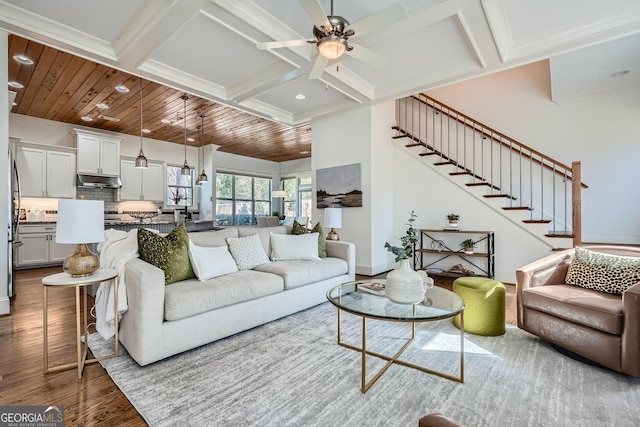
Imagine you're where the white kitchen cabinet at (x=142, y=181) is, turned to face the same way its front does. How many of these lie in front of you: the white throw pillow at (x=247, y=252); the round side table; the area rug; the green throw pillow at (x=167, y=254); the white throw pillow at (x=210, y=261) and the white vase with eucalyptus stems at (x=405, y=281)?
6

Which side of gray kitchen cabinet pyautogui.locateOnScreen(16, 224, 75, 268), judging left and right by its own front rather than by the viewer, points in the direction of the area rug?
front

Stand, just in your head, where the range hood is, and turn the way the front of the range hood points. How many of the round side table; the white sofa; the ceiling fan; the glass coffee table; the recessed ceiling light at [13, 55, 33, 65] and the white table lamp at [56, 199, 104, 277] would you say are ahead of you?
6

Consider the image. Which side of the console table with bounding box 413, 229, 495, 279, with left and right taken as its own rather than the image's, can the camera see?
front

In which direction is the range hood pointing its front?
toward the camera

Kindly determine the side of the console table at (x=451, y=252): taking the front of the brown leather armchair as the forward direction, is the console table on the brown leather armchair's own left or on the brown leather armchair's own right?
on the brown leather armchair's own right

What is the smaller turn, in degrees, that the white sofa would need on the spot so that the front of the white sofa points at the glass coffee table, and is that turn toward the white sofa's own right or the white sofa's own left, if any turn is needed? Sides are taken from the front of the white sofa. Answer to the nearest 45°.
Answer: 0° — it already faces it

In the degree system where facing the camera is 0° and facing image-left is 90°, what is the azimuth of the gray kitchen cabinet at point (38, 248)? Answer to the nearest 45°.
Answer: approximately 0°

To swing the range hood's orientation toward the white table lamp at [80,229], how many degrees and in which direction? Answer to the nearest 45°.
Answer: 0° — it already faces it

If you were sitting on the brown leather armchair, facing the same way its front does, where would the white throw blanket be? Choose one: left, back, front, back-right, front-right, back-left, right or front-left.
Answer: front

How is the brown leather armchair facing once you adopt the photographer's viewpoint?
facing the viewer and to the left of the viewer

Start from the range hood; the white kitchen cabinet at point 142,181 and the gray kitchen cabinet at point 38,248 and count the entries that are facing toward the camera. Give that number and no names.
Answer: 3

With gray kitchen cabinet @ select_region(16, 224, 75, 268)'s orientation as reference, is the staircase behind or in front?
in front

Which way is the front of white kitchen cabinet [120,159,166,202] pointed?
toward the camera

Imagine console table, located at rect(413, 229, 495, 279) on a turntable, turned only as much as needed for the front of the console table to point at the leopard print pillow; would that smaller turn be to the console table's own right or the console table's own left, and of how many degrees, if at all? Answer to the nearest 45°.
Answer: approximately 45° to the console table's own left

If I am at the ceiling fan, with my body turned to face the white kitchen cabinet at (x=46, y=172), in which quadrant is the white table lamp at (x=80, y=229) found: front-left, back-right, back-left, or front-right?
front-left
